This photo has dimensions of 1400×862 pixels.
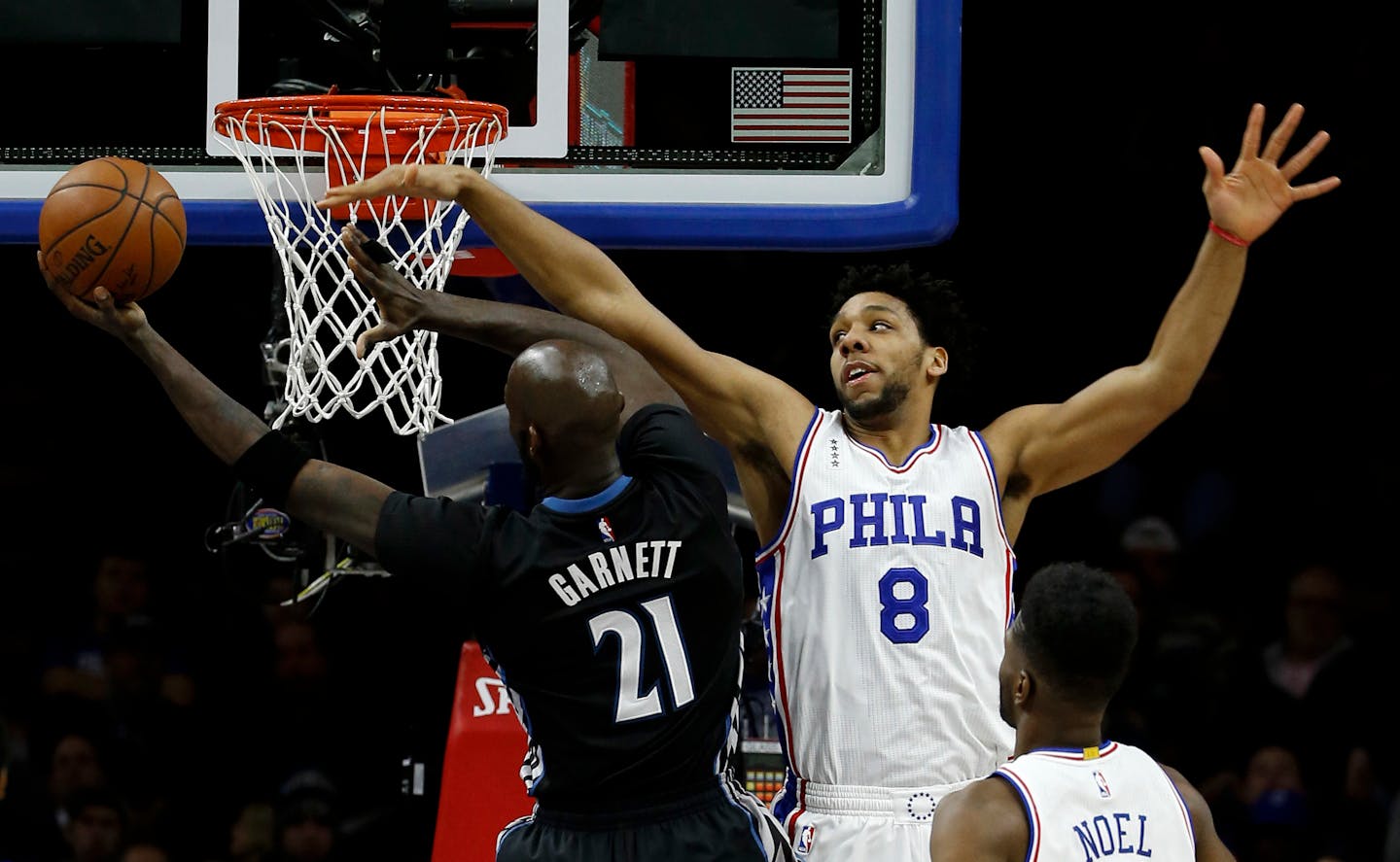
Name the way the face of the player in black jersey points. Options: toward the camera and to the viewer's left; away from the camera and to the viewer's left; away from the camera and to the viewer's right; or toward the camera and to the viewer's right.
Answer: away from the camera and to the viewer's left

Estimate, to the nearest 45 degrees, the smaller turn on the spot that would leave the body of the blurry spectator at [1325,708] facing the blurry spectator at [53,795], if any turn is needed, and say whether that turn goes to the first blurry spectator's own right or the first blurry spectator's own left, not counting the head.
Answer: approximately 90° to the first blurry spectator's own right

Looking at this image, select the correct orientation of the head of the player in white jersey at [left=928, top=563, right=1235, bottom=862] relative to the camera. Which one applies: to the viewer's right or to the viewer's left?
to the viewer's left

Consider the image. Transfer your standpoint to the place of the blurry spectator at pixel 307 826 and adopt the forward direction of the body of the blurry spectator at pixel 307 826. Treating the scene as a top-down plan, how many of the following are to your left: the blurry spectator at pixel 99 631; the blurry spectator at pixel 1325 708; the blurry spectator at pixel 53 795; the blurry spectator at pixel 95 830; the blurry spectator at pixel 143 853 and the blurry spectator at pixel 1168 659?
2

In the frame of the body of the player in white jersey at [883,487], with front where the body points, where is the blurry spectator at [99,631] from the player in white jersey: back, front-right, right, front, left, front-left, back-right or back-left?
back-right

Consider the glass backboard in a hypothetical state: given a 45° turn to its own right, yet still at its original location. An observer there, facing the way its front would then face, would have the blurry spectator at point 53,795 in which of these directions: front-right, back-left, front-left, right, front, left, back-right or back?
right

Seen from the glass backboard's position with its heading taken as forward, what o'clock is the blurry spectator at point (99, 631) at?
The blurry spectator is roughly at 5 o'clock from the glass backboard.

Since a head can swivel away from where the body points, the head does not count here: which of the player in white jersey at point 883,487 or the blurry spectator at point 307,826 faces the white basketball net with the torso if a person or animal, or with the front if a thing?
the blurry spectator

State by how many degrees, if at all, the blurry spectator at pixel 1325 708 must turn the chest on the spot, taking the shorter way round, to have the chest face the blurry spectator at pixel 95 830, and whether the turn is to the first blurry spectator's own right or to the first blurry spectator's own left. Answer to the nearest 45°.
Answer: approximately 90° to the first blurry spectator's own right
